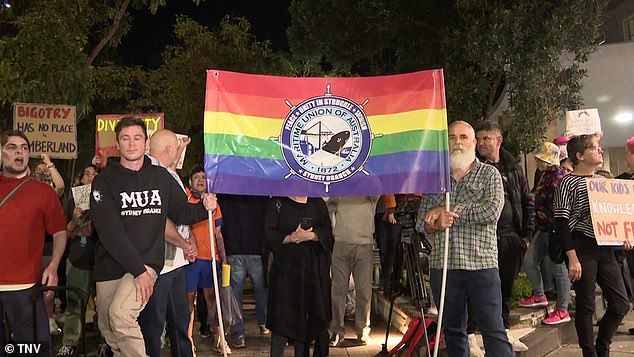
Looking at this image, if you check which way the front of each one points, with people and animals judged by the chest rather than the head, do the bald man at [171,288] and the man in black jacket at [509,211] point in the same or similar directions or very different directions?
very different directions

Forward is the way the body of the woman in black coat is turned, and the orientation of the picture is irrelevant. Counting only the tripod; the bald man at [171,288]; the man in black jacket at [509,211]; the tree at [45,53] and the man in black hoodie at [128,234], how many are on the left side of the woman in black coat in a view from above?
2

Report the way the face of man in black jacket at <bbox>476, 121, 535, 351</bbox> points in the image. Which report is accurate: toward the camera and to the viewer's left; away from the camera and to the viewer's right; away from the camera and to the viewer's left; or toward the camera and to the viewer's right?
toward the camera and to the viewer's left

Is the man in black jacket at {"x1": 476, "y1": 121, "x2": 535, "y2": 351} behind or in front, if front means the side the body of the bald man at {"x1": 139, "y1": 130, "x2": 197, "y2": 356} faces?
in front

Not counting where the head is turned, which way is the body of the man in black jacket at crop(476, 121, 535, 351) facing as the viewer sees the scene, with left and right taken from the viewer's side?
facing the viewer and to the left of the viewer

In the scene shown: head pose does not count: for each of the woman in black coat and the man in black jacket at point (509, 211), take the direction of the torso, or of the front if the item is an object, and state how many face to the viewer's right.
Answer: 0
